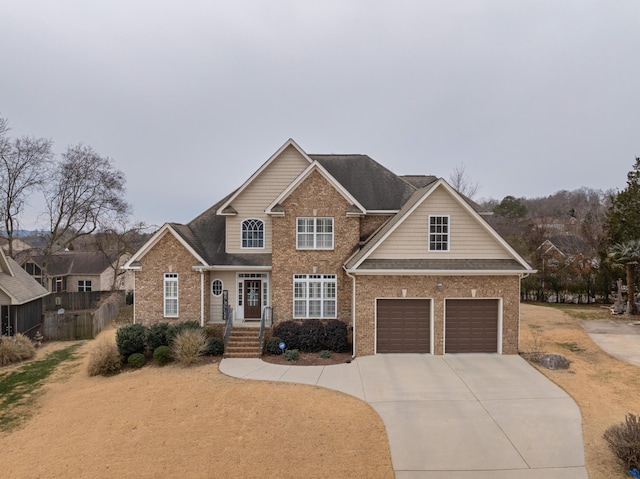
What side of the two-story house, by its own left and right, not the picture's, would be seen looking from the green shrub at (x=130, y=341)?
right

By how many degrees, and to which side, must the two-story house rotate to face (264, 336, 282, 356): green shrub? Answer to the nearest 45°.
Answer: approximately 45° to its right

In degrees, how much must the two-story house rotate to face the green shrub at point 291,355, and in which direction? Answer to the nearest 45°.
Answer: approximately 45° to its right

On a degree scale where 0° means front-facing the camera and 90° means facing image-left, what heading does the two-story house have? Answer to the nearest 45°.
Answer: approximately 0°

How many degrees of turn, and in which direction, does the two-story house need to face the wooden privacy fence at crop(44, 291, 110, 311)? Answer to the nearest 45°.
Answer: approximately 135° to its right

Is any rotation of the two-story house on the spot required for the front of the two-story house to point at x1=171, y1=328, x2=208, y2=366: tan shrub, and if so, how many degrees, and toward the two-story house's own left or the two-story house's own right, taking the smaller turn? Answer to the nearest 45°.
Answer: approximately 45° to the two-story house's own right

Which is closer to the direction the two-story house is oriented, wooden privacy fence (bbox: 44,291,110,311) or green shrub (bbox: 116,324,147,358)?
the green shrub

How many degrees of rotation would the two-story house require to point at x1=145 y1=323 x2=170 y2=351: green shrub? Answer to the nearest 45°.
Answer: approximately 90° to its right
